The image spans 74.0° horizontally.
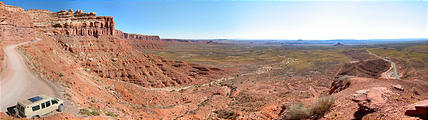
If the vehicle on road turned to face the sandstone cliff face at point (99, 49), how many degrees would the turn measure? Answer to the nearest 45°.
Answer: approximately 45° to its left

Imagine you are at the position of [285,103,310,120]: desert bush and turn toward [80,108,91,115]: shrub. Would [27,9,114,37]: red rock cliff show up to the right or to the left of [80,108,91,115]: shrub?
right

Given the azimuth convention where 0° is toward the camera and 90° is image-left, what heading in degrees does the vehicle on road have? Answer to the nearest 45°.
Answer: approximately 225°

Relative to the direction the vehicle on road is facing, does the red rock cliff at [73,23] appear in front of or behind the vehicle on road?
in front

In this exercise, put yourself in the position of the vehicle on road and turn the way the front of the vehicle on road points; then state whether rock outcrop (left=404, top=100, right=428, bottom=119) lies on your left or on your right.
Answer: on your right

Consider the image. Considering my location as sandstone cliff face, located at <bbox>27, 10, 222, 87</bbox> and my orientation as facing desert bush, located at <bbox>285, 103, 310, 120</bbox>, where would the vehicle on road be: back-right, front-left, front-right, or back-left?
front-right

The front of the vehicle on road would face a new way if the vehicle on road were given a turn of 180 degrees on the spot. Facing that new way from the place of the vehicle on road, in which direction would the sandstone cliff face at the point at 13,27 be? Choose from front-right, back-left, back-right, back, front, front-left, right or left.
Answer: back-right

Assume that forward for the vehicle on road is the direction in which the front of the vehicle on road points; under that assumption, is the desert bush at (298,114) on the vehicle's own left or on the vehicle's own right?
on the vehicle's own right
